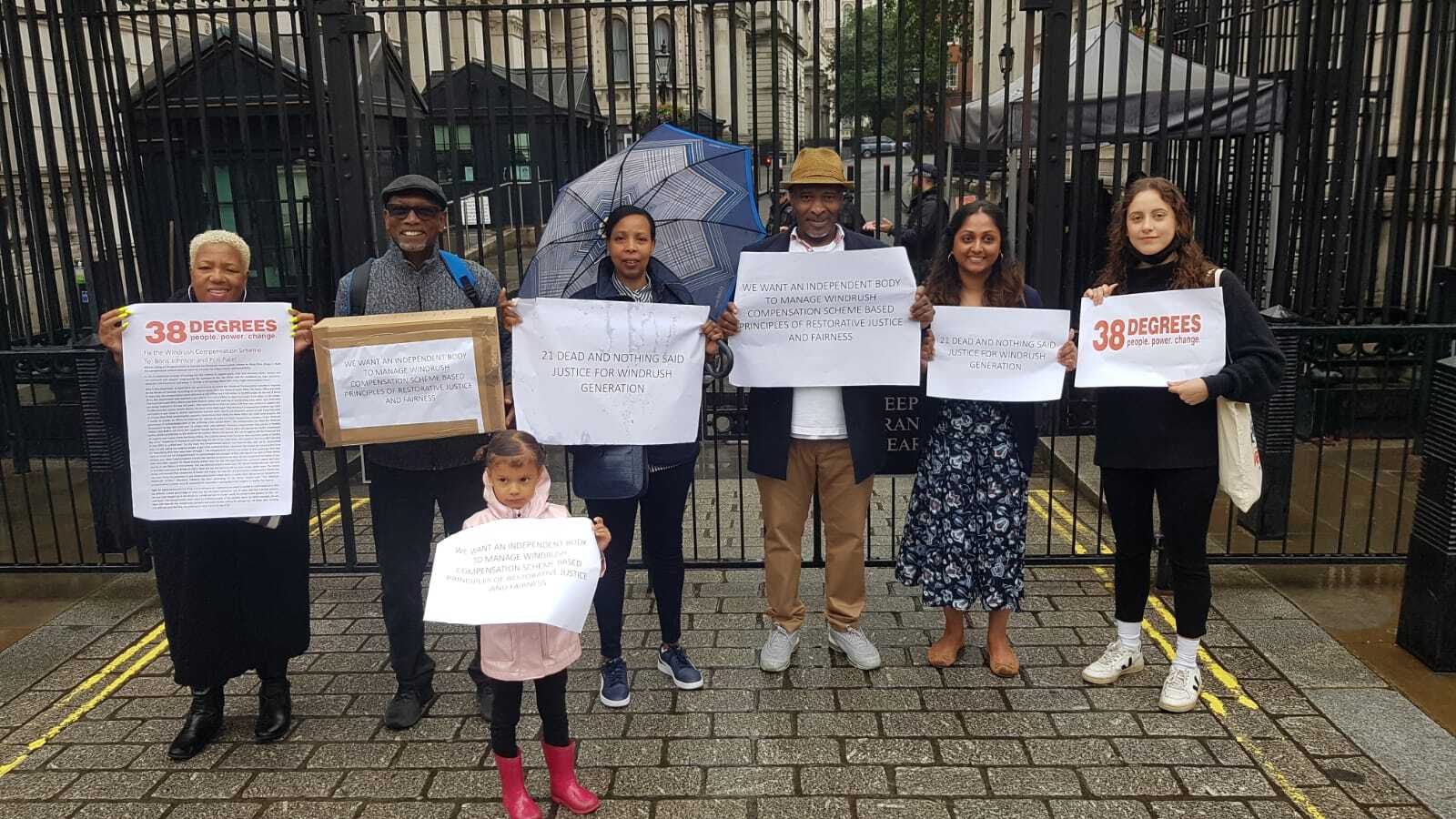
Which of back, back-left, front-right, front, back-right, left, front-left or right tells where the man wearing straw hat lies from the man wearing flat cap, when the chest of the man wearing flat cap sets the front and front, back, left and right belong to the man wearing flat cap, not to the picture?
left

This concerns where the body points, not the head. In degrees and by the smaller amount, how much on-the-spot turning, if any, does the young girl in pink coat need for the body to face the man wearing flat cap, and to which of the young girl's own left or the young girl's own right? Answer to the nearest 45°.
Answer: approximately 135° to the young girl's own right

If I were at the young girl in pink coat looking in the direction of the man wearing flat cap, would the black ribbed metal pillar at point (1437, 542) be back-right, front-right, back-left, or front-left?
back-right

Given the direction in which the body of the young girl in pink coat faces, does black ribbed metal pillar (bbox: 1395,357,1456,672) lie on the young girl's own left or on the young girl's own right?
on the young girl's own left

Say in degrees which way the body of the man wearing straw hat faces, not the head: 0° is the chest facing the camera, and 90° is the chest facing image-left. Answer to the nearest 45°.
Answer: approximately 0°

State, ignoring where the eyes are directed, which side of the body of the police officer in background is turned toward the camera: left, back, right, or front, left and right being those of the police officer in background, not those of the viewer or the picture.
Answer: left

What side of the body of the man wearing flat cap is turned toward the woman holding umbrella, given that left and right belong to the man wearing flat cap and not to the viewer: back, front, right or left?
left

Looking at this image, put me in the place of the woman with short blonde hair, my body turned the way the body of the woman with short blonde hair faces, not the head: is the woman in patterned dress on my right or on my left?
on my left

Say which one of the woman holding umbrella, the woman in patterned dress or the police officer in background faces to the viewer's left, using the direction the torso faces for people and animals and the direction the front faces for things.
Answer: the police officer in background
